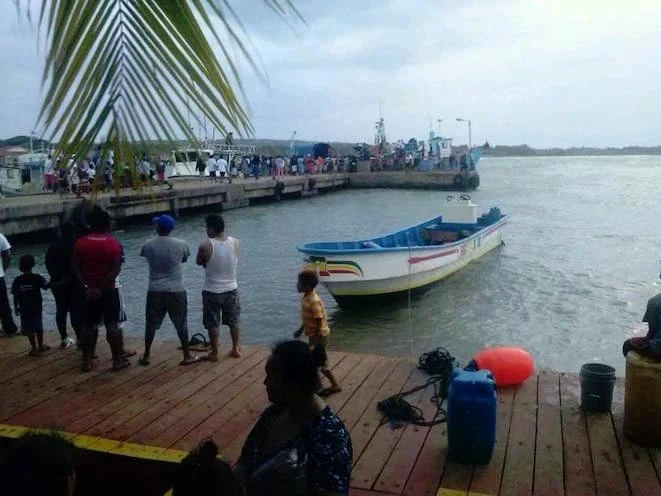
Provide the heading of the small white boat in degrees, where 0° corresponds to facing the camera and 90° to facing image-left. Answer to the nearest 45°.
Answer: approximately 45°

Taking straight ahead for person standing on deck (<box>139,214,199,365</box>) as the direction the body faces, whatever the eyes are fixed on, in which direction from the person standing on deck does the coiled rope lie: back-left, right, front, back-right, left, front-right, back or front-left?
back-right

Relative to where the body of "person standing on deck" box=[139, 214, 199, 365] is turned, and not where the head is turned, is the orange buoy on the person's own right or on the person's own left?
on the person's own right

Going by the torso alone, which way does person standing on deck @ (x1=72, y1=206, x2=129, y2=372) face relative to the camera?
away from the camera

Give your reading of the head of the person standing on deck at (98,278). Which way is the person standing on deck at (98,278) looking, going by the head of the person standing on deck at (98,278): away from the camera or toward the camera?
away from the camera

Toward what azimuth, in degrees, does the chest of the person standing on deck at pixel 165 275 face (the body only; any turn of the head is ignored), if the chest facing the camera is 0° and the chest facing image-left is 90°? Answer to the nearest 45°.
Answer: approximately 180°

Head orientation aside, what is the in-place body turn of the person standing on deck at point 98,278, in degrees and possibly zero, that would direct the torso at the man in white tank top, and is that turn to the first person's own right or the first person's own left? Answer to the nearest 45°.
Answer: approximately 90° to the first person's own right
